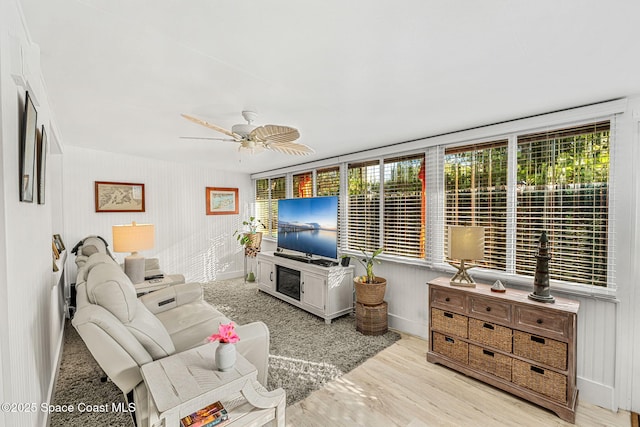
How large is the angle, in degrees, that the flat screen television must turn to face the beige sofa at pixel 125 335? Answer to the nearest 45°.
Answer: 0° — it already faces it

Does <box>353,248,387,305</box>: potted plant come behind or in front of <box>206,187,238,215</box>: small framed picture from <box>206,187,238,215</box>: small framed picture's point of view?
in front

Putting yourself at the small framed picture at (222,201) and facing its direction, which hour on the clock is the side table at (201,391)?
The side table is roughly at 12 o'clock from the small framed picture.

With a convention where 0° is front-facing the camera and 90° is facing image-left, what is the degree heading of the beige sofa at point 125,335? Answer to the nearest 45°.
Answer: approximately 270°

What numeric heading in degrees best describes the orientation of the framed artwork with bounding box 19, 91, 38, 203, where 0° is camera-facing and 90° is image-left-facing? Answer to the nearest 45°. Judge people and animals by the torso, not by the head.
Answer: approximately 270°

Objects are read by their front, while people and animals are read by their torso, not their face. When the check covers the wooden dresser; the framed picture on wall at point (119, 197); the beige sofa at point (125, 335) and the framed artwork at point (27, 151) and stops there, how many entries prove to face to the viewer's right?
2

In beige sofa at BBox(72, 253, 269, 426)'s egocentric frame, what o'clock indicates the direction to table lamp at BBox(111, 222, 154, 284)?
The table lamp is roughly at 9 o'clock from the beige sofa.

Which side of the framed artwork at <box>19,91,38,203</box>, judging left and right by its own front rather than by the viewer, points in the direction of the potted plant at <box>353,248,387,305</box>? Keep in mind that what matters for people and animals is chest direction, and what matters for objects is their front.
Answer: front

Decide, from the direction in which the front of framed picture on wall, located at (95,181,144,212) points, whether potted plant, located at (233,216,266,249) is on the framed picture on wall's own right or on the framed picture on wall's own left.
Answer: on the framed picture on wall's own left

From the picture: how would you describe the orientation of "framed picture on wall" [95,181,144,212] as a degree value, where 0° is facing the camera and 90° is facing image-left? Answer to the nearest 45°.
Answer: approximately 0°

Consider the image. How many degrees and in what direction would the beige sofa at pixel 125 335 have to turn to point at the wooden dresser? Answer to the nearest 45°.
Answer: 0° — it already faces it

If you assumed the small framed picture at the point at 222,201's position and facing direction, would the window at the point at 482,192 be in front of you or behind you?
in front

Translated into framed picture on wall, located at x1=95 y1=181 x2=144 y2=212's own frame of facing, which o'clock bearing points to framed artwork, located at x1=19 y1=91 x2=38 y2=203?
The framed artwork is roughly at 12 o'clock from the framed picture on wall.
